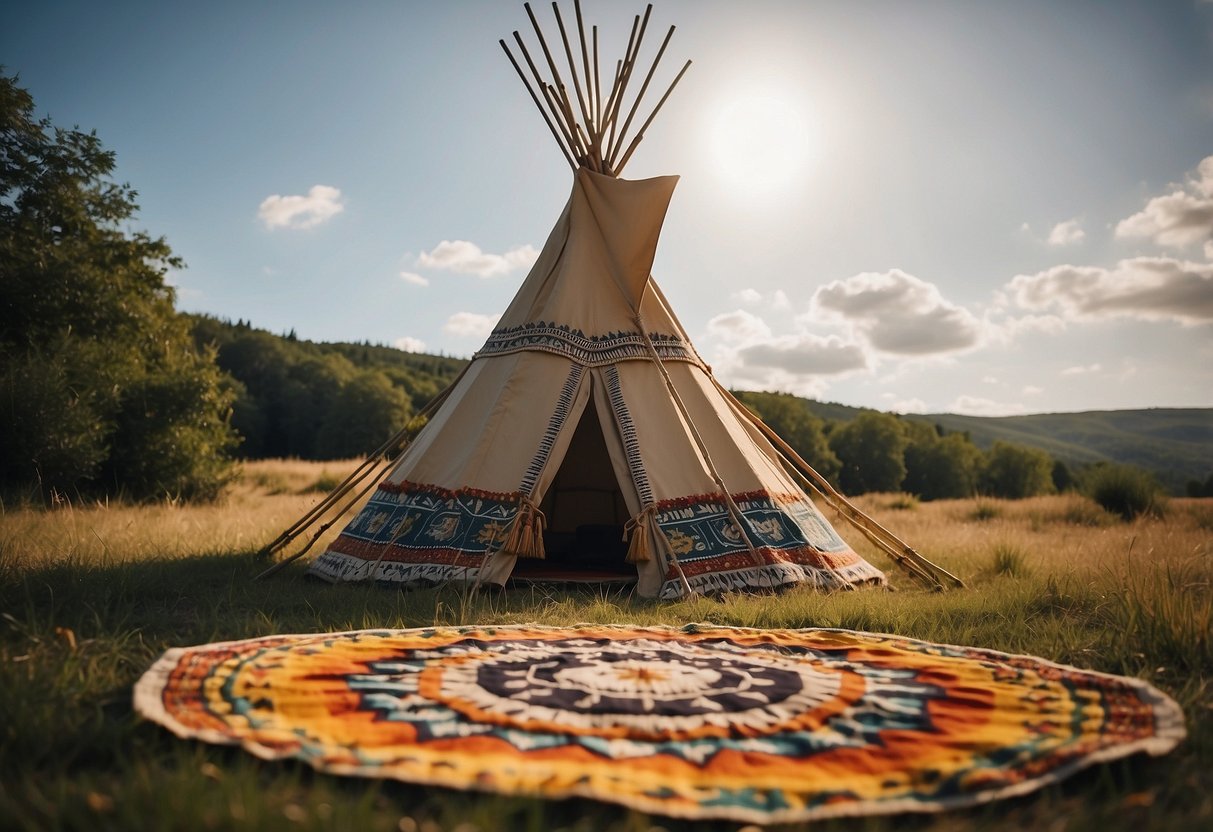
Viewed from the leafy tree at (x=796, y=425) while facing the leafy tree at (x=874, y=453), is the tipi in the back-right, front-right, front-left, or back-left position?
back-right

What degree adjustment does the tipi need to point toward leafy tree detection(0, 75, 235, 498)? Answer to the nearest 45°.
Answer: approximately 135° to its right

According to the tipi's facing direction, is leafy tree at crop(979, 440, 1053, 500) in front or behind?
behind

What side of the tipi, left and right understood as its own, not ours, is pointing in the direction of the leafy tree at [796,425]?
back

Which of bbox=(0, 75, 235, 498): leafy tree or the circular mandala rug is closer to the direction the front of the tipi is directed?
the circular mandala rug

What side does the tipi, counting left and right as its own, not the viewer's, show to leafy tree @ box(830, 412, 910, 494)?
back

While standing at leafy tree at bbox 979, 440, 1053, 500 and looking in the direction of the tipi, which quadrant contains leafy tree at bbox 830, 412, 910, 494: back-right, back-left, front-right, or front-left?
front-right

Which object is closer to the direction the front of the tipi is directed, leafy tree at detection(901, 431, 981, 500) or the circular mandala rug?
the circular mandala rug

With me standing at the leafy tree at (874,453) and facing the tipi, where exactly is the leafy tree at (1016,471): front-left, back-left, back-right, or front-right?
back-left

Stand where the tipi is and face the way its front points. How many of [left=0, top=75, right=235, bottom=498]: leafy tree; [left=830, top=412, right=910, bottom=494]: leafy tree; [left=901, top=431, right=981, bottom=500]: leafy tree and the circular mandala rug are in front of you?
1

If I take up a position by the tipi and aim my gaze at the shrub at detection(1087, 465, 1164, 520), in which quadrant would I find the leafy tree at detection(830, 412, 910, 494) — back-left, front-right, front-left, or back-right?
front-left

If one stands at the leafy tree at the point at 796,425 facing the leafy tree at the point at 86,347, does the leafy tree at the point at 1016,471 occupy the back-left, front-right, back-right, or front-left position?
back-left

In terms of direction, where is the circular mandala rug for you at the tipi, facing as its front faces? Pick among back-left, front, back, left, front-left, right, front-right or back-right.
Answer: front

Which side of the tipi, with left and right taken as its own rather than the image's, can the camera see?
front

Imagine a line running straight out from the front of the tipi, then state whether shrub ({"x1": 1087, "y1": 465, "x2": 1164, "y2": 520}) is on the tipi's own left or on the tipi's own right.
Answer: on the tipi's own left
